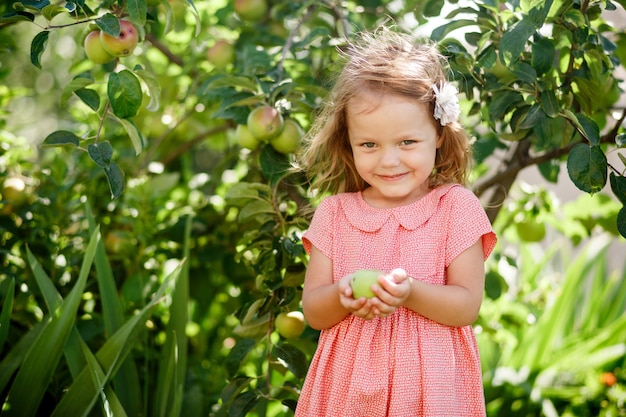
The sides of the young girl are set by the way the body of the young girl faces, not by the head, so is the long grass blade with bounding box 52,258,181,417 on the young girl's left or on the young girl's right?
on the young girl's right

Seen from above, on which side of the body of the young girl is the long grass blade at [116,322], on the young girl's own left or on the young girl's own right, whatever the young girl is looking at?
on the young girl's own right

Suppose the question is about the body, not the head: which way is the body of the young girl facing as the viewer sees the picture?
toward the camera

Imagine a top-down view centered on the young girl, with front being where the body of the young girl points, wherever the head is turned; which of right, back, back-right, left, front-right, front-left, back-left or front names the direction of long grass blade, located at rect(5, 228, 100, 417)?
right

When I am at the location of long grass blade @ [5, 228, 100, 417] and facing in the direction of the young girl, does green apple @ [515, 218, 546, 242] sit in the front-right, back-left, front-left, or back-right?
front-left

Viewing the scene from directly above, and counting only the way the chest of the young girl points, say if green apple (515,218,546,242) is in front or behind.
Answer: behind

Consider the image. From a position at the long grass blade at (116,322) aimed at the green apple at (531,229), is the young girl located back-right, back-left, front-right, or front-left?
front-right

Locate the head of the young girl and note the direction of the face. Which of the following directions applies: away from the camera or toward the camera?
toward the camera
